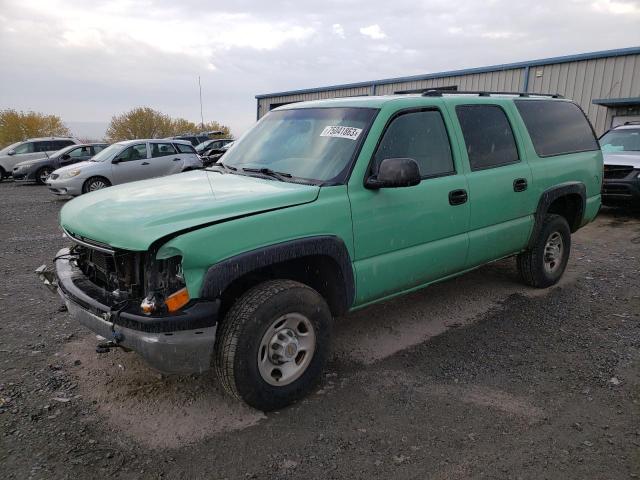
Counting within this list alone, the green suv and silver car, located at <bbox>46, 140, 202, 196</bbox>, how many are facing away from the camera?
0

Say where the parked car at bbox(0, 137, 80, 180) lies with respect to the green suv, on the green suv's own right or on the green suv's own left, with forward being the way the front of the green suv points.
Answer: on the green suv's own right

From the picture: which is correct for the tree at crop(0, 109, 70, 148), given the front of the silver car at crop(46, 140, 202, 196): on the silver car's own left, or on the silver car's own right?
on the silver car's own right

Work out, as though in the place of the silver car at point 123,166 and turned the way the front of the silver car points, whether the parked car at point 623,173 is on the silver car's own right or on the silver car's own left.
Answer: on the silver car's own left

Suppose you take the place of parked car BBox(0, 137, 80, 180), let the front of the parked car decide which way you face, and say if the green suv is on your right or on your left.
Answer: on your left

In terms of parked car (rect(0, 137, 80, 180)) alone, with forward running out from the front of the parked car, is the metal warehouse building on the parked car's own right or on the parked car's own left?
on the parked car's own left

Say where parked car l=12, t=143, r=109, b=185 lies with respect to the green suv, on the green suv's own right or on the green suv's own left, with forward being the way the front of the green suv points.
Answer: on the green suv's own right

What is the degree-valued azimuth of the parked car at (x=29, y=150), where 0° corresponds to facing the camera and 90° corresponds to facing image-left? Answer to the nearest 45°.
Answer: approximately 45°

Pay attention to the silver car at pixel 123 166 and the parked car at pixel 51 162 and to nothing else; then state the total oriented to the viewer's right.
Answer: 0

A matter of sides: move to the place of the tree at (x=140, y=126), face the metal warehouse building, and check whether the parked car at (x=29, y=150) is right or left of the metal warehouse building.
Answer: right

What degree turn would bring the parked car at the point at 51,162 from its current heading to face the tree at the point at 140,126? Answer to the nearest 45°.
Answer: approximately 135° to its right

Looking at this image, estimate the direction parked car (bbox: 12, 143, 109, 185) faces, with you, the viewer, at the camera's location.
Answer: facing the viewer and to the left of the viewer

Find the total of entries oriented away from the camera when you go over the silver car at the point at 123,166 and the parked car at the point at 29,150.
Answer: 0
